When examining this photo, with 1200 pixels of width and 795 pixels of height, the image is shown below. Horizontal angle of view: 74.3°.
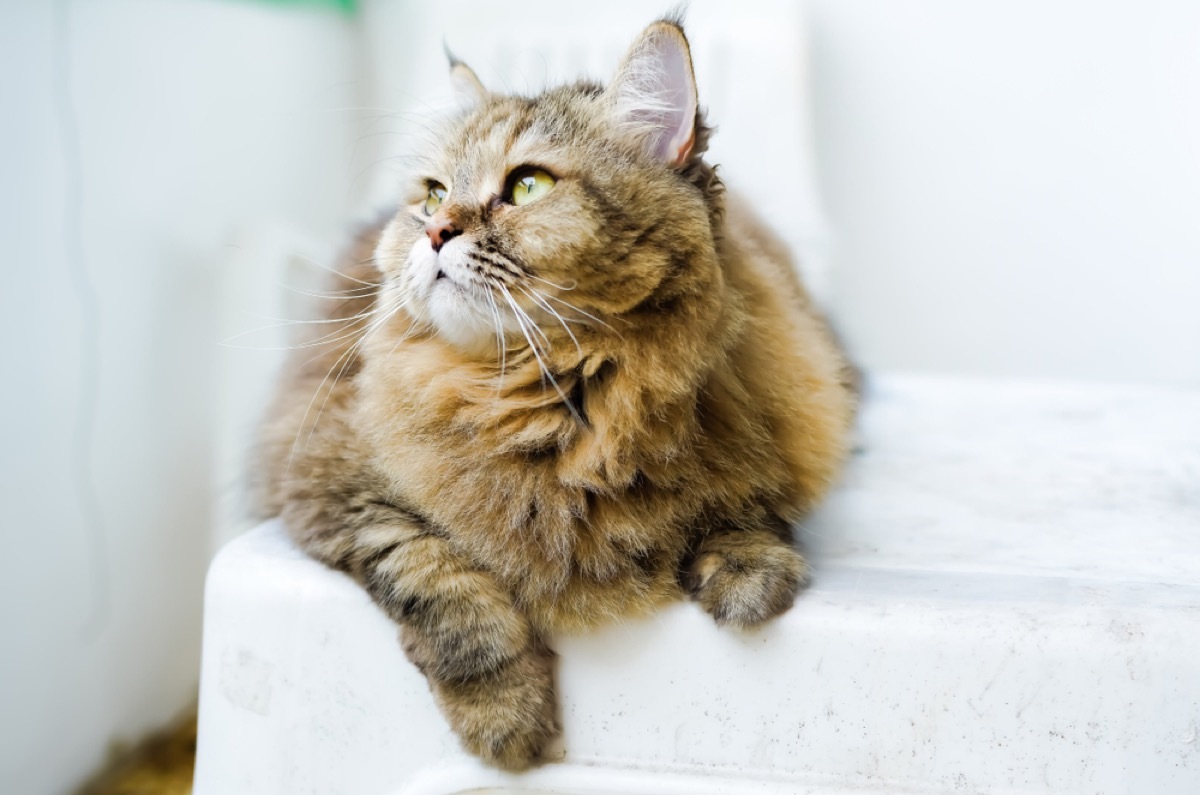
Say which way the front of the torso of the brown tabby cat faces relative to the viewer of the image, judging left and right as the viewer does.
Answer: facing the viewer
